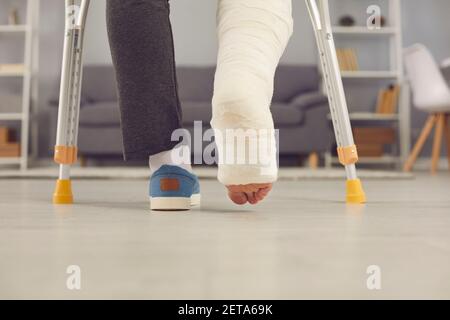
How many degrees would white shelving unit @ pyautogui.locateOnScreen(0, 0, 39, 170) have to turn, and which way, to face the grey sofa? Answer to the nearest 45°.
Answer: approximately 45° to its left

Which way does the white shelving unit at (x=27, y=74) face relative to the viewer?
toward the camera

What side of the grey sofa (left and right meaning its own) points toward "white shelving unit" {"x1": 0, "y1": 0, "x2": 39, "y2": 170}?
right

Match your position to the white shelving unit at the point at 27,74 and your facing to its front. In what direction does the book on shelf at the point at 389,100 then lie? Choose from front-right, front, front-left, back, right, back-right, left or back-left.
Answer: left

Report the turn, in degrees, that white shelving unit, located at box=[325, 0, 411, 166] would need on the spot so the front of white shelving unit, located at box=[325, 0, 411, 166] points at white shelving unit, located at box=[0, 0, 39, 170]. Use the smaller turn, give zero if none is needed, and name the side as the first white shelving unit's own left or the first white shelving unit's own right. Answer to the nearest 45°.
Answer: approximately 90° to the first white shelving unit's own right

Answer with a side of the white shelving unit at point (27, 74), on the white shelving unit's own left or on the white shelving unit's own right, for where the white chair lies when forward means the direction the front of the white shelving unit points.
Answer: on the white shelving unit's own left

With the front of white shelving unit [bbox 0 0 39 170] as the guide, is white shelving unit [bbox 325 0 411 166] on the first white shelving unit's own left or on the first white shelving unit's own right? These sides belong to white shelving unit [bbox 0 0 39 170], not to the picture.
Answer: on the first white shelving unit's own left

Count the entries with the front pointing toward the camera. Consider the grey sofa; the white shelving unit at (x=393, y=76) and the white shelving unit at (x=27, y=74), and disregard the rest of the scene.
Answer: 3

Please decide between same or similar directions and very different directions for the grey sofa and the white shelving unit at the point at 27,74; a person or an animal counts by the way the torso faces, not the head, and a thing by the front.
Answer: same or similar directions

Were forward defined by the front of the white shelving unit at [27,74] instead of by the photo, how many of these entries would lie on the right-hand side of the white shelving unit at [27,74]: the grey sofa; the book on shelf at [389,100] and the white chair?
0

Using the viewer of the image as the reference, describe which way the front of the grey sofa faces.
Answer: facing the viewer

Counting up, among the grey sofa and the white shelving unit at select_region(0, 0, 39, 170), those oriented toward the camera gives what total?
2
